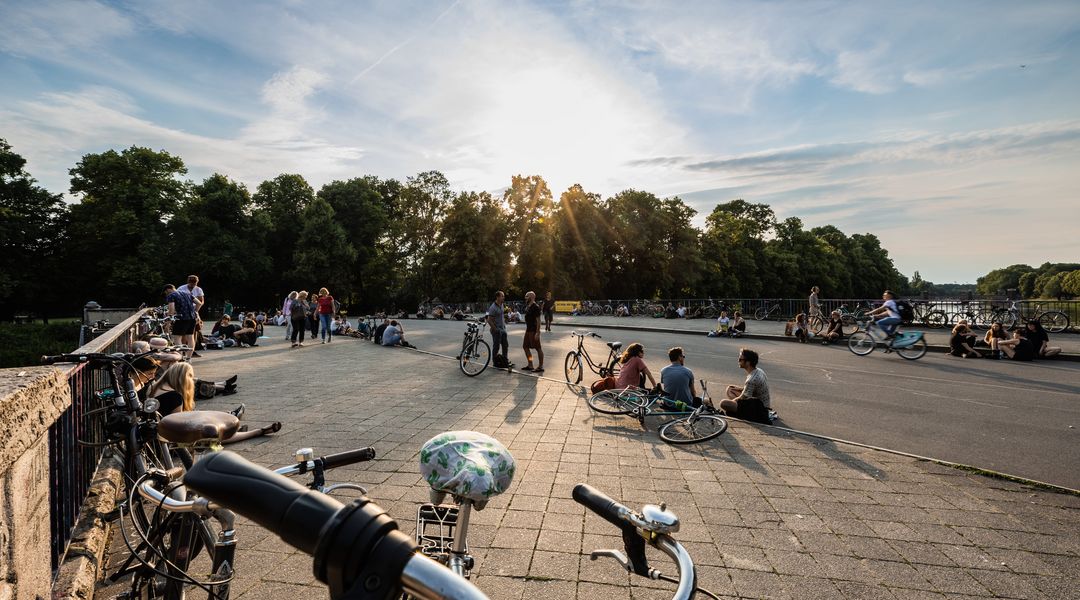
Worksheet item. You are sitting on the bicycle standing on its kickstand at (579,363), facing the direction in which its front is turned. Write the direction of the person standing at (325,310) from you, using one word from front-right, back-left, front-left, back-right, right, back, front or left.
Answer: right

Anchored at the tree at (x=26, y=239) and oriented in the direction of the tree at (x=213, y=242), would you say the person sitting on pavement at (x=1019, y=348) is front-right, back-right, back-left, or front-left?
front-right

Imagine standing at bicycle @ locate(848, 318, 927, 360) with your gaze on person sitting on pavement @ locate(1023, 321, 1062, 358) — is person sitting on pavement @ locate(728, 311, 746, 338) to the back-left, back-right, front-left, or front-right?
back-left

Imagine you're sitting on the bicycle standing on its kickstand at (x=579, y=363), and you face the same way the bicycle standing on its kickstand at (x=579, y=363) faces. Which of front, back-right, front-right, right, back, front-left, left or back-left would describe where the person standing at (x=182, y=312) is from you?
front-right

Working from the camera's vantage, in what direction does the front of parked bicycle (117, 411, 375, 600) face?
facing the viewer and to the right of the viewer

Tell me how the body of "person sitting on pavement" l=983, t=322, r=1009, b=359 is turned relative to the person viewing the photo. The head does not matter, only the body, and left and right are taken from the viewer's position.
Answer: facing the viewer

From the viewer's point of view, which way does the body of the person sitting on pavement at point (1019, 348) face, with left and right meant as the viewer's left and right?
facing to the left of the viewer

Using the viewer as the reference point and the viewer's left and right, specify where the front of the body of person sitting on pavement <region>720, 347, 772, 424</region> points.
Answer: facing to the left of the viewer

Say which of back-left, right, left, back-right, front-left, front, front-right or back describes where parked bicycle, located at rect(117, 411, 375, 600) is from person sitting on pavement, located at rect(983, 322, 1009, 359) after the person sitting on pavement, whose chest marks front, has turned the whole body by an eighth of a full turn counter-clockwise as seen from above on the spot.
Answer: front-right

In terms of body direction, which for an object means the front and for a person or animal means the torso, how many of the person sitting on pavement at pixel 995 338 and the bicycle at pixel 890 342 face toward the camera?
1

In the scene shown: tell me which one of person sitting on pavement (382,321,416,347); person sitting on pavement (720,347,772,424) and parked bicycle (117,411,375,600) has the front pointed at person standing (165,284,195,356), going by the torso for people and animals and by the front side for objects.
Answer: person sitting on pavement (720,347,772,424)
